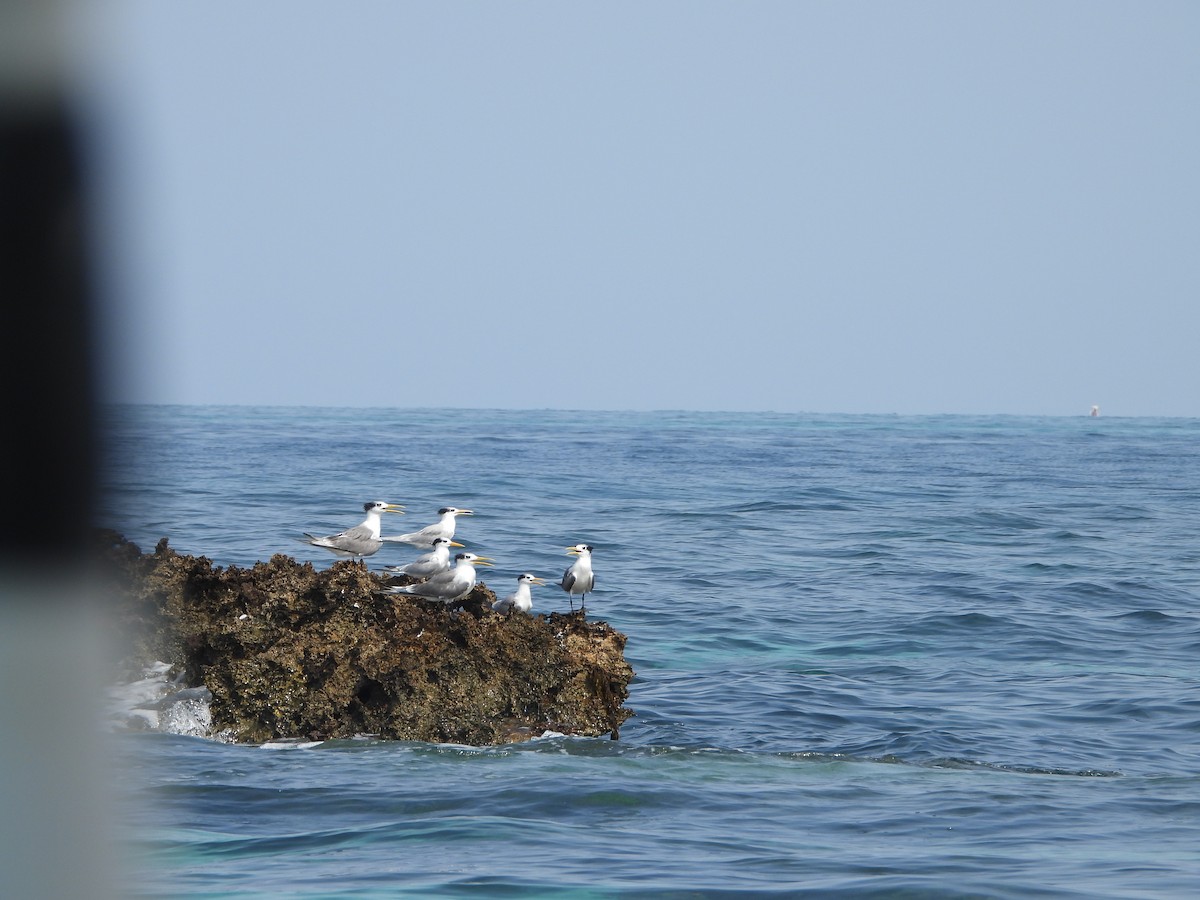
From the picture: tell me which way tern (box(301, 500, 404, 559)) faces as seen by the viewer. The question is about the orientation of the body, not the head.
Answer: to the viewer's right

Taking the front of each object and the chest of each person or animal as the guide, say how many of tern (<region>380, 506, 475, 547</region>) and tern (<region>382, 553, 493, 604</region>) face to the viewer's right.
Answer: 2

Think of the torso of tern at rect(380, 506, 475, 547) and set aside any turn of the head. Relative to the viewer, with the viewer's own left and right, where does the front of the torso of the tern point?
facing to the right of the viewer

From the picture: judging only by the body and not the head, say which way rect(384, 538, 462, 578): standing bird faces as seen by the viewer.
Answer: to the viewer's right

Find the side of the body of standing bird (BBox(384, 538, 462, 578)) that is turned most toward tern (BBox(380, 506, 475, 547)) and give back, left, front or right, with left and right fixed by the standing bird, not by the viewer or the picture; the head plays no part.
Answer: left

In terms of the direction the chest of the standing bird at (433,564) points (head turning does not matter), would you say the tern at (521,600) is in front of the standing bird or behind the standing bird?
in front

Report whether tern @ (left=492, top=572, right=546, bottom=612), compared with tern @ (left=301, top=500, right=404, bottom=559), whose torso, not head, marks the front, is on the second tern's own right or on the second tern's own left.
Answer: on the second tern's own right

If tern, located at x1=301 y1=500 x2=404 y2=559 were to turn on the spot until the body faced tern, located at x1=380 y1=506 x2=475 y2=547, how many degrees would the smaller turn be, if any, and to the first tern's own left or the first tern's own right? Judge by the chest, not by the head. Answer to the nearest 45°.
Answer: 0° — it already faces it

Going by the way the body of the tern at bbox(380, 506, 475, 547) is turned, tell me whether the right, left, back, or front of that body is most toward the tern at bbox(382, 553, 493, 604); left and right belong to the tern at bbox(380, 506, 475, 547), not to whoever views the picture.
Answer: right

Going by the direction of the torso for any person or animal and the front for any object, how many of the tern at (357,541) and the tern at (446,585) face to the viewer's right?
2

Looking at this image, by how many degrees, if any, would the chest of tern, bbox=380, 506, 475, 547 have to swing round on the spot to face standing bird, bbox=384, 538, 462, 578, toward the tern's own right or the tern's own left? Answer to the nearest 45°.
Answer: approximately 90° to the tern's own right

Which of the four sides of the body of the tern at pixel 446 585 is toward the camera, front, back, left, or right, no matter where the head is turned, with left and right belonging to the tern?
right

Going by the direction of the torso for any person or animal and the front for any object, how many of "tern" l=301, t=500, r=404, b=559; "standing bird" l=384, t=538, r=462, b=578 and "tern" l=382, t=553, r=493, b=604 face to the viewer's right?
3
